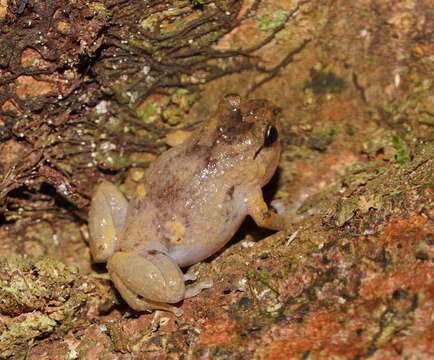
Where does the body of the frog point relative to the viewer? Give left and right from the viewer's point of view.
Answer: facing away from the viewer and to the right of the viewer
